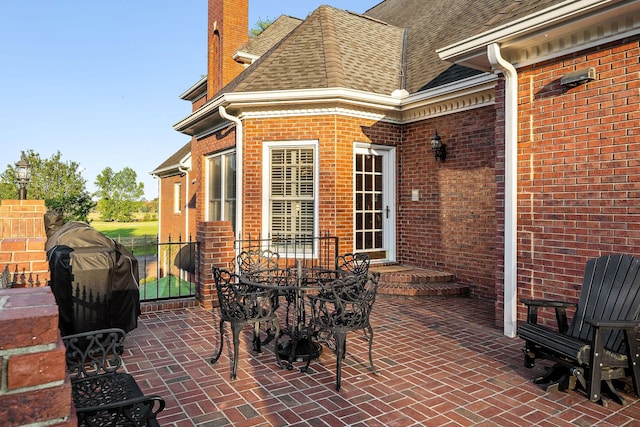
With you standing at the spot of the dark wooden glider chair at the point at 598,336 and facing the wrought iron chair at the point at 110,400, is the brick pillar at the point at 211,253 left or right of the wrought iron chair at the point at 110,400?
right

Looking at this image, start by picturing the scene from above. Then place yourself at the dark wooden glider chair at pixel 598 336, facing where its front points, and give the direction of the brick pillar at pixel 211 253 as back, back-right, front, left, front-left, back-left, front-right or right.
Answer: front-right

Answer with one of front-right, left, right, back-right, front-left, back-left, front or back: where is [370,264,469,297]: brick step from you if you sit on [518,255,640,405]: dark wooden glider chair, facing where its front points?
right

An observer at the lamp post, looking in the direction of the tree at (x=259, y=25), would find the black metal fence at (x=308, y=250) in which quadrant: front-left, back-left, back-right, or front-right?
front-right

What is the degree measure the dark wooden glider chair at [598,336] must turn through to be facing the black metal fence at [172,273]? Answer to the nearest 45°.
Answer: approximately 45° to its right

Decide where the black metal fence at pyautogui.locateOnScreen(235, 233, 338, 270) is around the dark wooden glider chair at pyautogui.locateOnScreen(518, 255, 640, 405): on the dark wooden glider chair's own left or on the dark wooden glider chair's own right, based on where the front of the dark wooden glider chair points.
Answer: on the dark wooden glider chair's own right

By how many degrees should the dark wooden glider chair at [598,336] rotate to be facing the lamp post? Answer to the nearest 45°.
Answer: approximately 45° to its right

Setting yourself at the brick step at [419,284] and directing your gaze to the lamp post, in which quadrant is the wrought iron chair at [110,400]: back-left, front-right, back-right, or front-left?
front-left

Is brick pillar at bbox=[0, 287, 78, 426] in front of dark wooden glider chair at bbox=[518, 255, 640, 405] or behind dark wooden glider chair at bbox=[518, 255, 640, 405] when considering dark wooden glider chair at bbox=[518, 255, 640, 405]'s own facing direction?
in front

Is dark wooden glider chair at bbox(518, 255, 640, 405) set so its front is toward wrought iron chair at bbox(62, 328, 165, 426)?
yes

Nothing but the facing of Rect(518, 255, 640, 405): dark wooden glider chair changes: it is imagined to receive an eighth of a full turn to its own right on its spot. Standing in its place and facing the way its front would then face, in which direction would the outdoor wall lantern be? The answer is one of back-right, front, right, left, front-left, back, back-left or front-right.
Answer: front-right

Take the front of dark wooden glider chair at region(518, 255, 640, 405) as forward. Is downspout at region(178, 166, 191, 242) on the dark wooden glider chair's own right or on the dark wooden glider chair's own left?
on the dark wooden glider chair's own right

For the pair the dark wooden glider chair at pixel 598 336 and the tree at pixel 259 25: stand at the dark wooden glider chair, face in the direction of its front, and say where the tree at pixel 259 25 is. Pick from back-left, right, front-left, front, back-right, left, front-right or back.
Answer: right

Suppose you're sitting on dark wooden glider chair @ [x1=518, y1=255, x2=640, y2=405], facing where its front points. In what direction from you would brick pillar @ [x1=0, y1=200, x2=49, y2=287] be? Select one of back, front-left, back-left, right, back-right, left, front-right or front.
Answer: front
